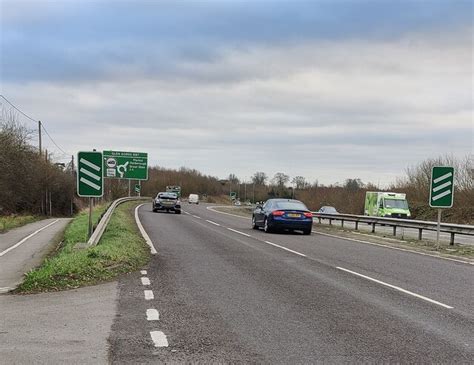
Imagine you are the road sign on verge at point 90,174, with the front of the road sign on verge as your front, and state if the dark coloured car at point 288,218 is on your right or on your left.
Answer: on your left

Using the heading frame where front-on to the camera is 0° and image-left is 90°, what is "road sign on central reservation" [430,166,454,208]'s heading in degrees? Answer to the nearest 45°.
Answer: approximately 0°

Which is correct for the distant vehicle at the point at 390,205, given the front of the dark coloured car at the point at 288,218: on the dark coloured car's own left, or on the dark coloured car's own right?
on the dark coloured car's own right

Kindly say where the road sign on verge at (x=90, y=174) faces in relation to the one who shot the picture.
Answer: facing the viewer

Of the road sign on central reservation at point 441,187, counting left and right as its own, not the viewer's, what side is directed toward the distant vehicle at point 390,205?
back

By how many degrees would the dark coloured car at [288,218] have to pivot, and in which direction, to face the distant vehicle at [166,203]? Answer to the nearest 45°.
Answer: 0° — it already faces it

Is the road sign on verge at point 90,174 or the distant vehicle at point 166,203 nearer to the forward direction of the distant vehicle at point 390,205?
the road sign on verge

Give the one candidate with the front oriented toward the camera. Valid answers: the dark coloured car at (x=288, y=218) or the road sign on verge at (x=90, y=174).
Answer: the road sign on verge

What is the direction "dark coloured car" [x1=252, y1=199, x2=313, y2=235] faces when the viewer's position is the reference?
facing away from the viewer and to the left of the viewer

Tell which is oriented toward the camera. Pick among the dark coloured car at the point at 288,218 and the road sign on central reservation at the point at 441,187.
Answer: the road sign on central reservation

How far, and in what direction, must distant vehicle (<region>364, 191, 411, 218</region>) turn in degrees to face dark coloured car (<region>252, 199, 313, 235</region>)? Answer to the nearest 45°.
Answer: approximately 45° to its right

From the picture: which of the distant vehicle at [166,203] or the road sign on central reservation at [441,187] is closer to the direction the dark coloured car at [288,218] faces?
the distant vehicle

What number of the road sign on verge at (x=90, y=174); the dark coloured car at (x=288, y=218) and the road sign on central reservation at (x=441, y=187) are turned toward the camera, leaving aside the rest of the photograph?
2

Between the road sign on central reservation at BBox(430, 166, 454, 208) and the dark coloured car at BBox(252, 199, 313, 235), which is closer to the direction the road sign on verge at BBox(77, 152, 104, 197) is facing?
the road sign on central reservation

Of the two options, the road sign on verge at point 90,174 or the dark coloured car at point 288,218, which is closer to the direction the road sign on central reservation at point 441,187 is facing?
the road sign on verge

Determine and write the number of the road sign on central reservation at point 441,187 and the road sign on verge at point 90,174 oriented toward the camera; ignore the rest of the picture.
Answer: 2

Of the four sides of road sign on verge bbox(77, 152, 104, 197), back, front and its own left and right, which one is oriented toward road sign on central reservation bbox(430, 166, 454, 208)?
left

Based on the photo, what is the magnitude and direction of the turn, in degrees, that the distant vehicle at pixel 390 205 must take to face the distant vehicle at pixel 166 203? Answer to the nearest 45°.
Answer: approximately 135° to its right
